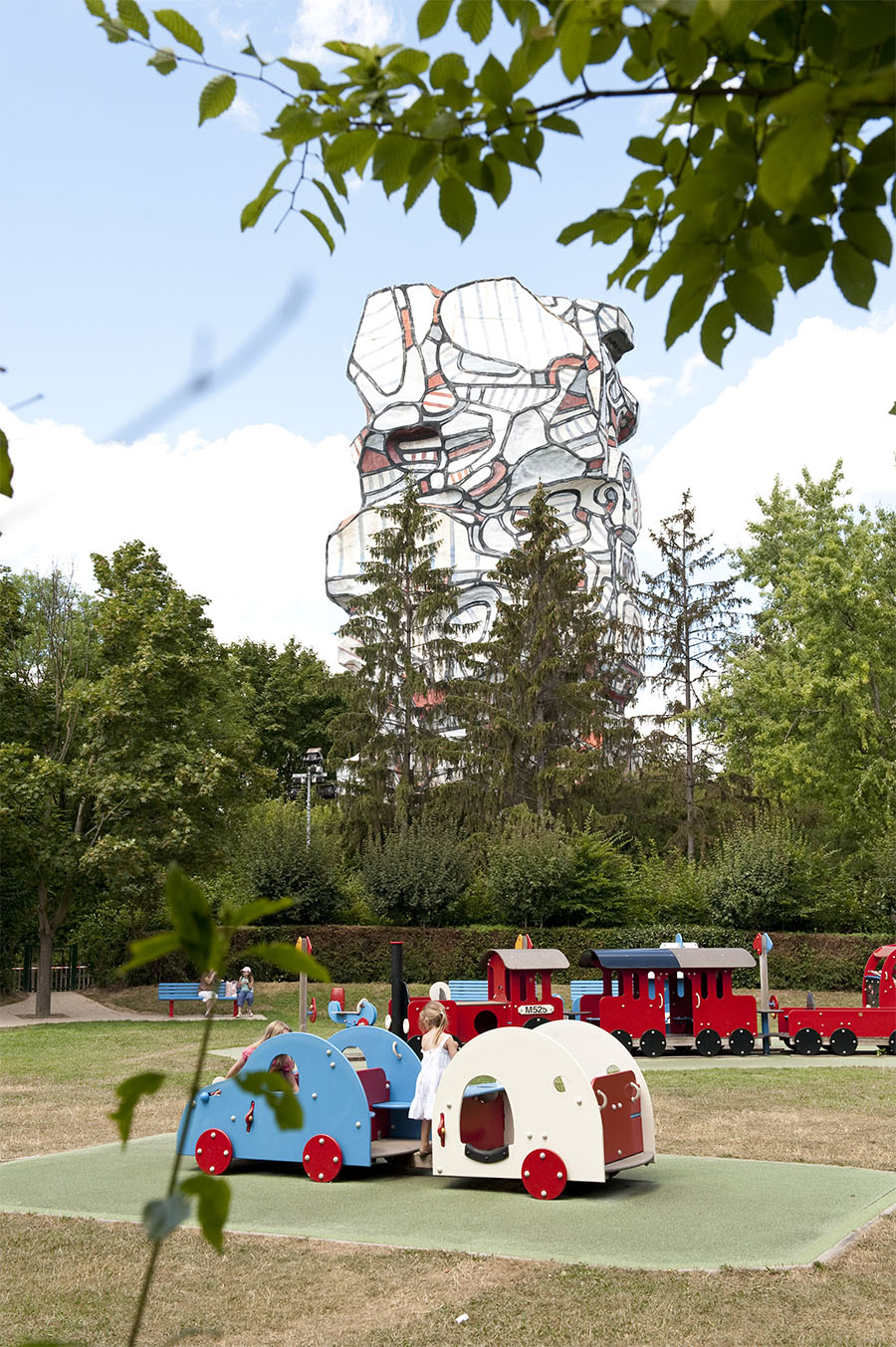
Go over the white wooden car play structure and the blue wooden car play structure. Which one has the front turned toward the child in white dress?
the white wooden car play structure

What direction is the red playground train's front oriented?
to the viewer's left

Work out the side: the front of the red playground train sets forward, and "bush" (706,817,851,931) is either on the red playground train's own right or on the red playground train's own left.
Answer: on the red playground train's own right

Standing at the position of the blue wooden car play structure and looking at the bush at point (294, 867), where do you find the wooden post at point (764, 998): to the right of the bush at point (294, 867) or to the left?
right

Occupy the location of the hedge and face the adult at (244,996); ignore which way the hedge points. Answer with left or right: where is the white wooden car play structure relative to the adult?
left

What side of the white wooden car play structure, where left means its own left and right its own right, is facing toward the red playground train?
right

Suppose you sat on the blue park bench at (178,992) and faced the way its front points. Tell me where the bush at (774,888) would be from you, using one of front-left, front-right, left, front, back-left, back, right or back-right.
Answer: left

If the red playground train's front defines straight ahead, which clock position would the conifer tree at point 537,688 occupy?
The conifer tree is roughly at 2 o'clock from the red playground train.

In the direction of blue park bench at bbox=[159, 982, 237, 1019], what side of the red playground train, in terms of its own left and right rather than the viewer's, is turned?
front

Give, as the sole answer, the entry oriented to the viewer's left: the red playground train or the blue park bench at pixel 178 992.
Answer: the red playground train

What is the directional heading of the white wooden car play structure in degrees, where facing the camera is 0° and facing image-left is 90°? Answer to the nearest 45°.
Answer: approximately 135°

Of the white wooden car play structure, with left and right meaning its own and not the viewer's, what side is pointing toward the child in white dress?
front

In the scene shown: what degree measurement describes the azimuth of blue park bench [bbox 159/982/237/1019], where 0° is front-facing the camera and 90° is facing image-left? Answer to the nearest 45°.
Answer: approximately 0°

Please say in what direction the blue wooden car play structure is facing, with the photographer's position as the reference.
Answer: facing away from the viewer and to the left of the viewer
